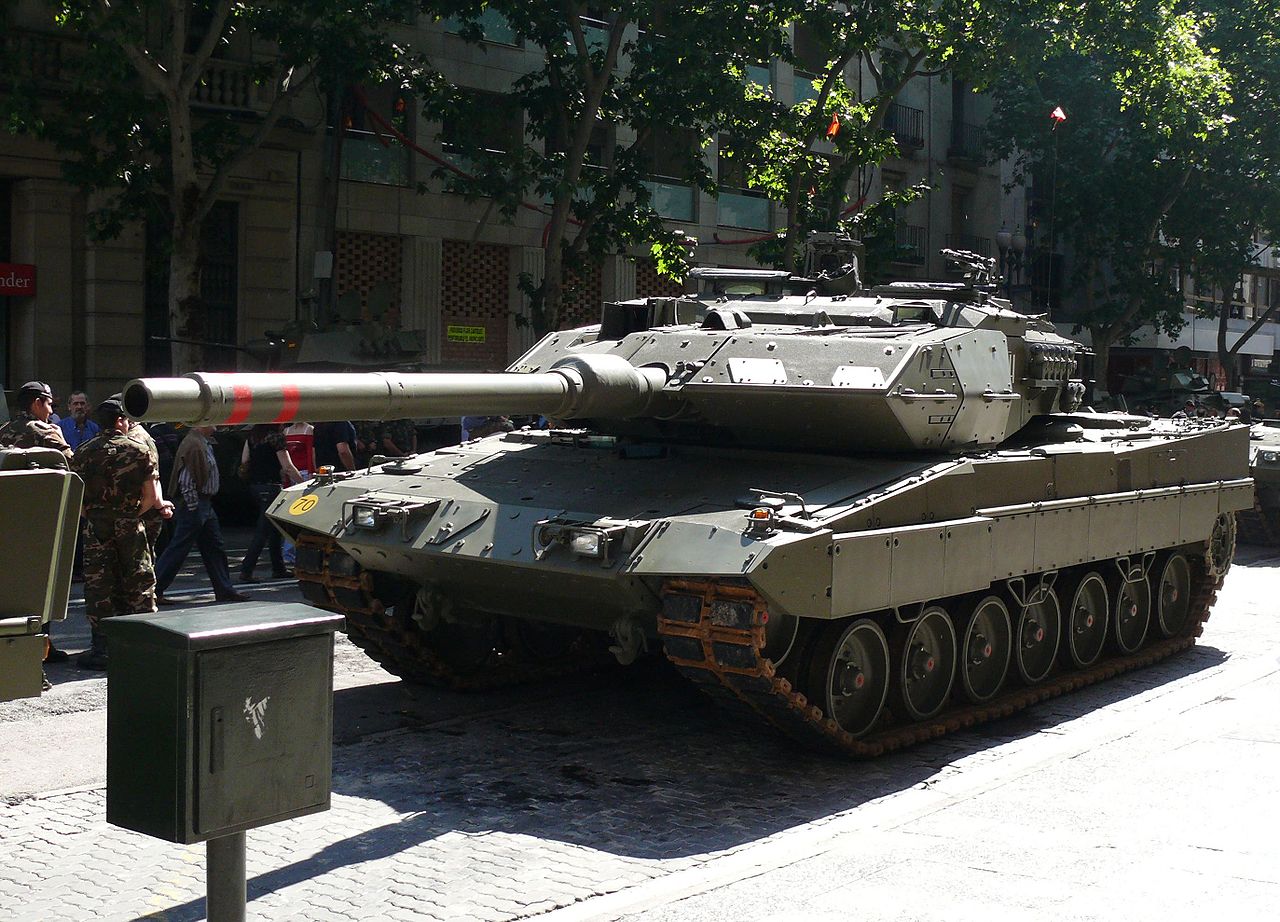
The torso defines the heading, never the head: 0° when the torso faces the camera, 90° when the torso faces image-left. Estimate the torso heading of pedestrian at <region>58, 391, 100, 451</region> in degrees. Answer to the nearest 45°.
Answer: approximately 0°

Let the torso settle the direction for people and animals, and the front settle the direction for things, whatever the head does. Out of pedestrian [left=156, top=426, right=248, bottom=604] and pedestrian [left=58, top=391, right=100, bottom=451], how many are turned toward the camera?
1

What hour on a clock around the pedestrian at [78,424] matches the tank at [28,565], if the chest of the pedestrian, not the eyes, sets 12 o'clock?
The tank is roughly at 12 o'clock from the pedestrian.

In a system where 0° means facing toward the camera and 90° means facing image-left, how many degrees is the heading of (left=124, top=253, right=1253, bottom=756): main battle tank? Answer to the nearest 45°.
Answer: approximately 45°
